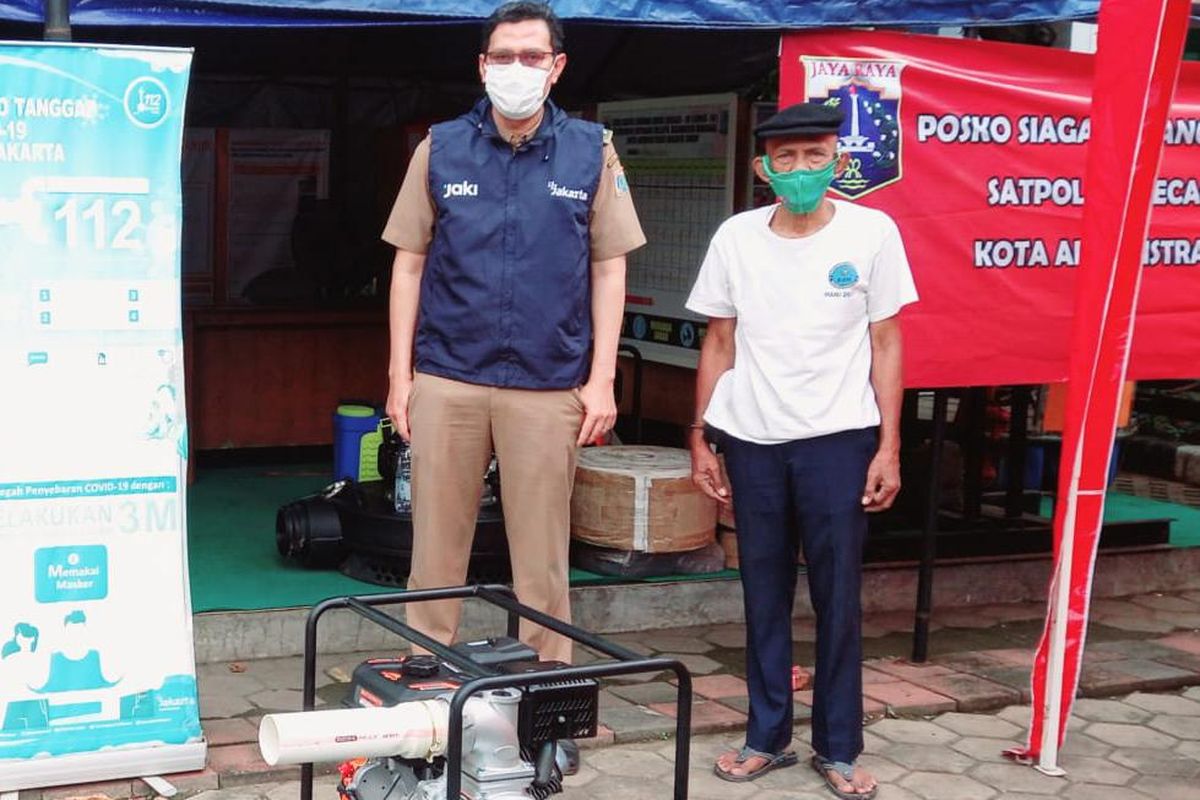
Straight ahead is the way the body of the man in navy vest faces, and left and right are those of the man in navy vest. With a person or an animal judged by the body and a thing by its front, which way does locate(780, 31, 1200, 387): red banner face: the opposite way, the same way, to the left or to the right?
the same way

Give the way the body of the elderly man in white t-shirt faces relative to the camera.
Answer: toward the camera

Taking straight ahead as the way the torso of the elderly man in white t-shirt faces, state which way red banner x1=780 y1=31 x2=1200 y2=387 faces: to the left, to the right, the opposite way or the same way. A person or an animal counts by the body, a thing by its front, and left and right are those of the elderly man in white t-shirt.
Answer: the same way

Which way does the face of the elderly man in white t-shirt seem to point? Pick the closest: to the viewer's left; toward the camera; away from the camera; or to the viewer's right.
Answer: toward the camera

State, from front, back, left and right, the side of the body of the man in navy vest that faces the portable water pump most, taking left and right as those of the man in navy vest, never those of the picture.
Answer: front

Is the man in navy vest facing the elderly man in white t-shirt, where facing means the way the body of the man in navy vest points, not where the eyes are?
no

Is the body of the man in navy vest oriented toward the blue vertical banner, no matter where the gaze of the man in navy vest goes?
no

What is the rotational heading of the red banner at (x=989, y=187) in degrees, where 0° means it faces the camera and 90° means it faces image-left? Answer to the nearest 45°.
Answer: approximately 0°

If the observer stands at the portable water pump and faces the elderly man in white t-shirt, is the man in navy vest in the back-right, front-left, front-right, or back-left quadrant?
front-left

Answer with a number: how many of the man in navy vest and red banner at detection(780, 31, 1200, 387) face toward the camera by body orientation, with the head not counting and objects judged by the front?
2

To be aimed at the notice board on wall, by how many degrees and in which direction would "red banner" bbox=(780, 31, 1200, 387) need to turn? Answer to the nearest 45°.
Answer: approximately 135° to its right

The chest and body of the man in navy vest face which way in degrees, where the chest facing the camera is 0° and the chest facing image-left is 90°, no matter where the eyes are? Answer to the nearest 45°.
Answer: approximately 0°

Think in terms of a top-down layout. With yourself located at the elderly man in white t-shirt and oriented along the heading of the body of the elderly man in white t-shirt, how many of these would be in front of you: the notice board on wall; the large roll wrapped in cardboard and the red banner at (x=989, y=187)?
0

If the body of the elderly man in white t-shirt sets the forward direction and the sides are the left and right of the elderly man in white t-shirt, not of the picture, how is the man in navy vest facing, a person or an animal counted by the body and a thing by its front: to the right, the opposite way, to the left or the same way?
the same way

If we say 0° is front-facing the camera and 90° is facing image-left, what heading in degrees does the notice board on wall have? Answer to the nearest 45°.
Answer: approximately 45°

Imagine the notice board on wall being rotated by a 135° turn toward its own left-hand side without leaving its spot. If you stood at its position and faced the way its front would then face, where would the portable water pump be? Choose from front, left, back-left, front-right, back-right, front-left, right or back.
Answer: right

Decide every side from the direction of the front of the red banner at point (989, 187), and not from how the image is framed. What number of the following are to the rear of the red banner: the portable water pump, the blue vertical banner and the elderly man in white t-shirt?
0

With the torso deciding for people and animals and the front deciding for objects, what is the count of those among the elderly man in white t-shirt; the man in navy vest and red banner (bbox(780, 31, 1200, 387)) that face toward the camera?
3

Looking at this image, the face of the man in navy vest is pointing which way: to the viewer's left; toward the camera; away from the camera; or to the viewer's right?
toward the camera
